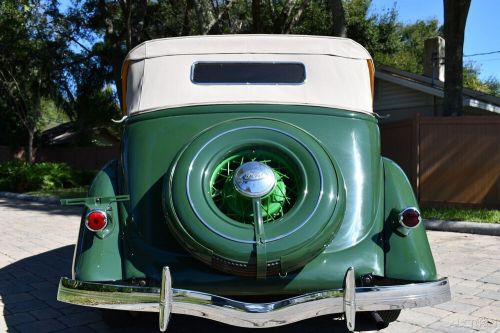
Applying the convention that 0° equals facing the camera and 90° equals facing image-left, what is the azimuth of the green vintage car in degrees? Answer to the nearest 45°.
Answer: approximately 180°

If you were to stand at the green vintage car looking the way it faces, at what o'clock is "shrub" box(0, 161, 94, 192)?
The shrub is roughly at 11 o'clock from the green vintage car.

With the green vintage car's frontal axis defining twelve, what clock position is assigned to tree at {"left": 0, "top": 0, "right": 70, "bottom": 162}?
The tree is roughly at 11 o'clock from the green vintage car.
